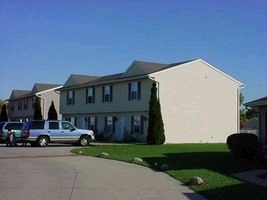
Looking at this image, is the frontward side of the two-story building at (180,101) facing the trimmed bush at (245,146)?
no

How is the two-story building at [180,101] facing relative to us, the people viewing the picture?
facing the viewer and to the left of the viewer

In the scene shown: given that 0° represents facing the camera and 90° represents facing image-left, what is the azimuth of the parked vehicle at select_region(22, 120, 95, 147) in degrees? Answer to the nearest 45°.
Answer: approximately 270°

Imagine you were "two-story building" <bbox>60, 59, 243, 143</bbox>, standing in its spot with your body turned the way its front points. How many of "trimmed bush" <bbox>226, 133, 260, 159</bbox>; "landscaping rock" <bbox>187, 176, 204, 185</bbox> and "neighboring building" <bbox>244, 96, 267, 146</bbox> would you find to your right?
0

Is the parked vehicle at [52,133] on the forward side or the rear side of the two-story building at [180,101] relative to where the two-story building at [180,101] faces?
on the forward side

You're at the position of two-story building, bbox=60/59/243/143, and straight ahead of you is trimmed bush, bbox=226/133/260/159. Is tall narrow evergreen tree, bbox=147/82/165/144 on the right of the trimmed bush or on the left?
right

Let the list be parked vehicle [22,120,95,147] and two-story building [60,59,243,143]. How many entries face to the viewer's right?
1

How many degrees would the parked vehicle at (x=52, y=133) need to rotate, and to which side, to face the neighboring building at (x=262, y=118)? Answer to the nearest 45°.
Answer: approximately 45° to its right

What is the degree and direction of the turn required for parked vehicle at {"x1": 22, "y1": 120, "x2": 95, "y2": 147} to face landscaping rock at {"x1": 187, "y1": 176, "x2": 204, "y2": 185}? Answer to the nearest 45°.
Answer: approximately 90° to its right

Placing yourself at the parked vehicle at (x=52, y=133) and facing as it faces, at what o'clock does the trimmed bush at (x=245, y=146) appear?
The trimmed bush is roughly at 2 o'clock from the parked vehicle.

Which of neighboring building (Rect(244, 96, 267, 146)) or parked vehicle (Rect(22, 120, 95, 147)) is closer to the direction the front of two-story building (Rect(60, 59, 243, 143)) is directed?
the parked vehicle

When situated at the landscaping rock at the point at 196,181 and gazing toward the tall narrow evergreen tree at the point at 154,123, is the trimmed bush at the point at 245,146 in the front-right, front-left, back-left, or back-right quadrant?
front-right

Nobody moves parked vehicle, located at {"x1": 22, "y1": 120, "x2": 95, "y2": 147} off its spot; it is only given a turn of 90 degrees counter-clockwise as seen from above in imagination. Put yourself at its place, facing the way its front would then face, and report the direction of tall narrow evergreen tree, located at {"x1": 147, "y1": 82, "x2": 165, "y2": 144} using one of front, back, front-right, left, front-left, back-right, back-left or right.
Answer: right

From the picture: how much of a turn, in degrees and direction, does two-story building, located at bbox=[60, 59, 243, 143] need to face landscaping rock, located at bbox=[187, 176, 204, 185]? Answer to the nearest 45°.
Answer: approximately 45° to its left
